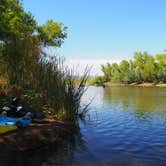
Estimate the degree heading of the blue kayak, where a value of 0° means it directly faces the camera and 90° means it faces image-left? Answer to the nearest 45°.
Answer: approximately 270°

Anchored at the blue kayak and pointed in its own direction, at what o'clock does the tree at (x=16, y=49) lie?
The tree is roughly at 9 o'clock from the blue kayak.
